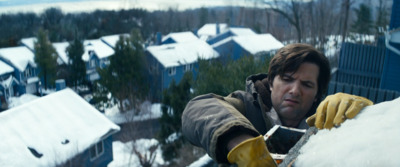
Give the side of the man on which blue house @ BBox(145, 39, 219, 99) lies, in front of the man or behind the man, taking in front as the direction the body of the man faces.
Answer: behind

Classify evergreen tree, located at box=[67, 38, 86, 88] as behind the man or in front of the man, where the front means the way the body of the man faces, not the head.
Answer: behind

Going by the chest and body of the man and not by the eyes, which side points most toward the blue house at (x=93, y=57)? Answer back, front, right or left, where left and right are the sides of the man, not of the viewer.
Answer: back

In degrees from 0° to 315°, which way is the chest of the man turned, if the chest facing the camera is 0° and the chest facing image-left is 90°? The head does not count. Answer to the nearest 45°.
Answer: approximately 315°

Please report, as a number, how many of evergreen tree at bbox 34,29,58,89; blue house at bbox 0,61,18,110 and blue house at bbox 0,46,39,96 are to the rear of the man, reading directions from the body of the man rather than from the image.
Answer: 3

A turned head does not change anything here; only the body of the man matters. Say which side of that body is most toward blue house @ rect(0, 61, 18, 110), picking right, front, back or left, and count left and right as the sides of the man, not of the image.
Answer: back

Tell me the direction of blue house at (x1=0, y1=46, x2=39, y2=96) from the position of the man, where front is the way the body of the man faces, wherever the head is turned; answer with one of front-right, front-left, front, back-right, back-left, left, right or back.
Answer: back

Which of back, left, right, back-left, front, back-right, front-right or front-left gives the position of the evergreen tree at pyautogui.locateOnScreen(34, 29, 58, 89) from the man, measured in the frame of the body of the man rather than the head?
back

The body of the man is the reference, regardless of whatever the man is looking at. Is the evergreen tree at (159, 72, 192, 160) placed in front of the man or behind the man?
behind
